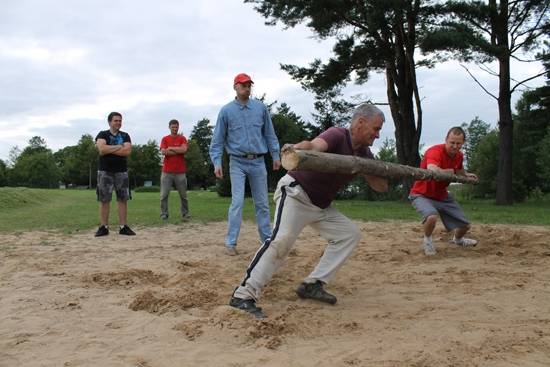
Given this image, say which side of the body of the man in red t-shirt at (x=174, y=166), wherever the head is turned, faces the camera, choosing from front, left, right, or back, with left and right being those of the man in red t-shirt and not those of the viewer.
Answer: front

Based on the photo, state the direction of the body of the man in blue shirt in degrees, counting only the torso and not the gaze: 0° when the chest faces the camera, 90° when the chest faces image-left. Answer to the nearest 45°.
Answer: approximately 0°

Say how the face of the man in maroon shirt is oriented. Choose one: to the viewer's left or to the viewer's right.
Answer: to the viewer's right

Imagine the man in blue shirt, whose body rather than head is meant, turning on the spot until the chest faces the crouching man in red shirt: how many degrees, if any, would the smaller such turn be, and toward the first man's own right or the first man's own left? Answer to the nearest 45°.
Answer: approximately 90° to the first man's own left

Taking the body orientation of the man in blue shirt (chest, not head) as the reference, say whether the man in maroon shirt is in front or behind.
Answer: in front

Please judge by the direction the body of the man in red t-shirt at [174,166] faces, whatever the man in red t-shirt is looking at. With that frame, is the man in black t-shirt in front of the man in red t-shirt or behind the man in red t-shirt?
in front

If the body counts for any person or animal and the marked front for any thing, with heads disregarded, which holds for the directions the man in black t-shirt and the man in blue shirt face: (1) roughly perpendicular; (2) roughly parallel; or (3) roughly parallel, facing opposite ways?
roughly parallel

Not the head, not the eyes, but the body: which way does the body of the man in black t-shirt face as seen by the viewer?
toward the camera

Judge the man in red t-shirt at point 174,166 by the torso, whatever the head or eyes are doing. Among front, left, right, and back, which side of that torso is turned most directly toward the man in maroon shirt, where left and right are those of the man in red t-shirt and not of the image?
front
